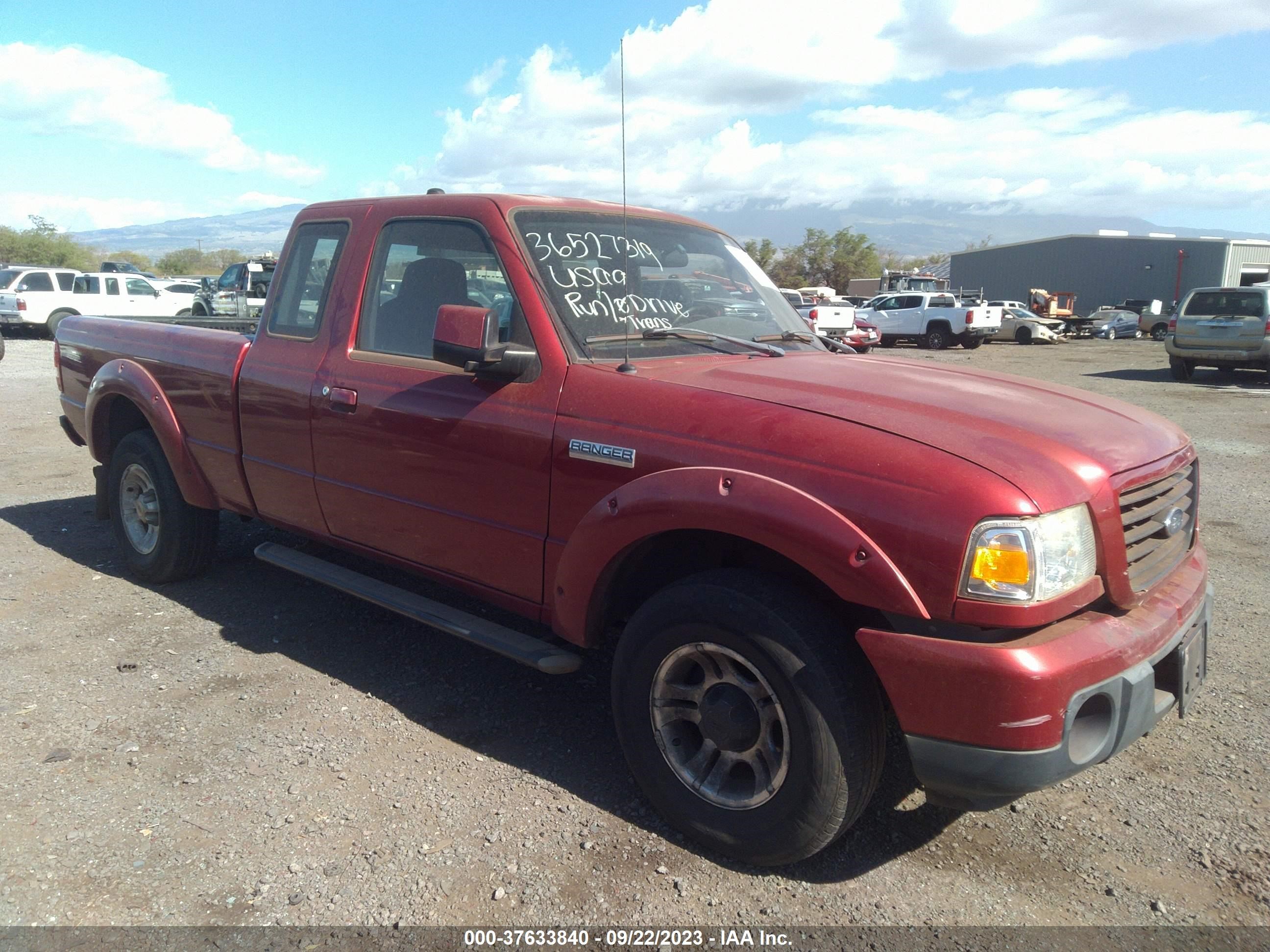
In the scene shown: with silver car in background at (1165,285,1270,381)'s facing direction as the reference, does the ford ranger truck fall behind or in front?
behind

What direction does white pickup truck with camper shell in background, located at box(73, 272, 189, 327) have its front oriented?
to the viewer's right

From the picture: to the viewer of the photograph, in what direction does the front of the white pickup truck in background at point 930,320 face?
facing away from the viewer and to the left of the viewer

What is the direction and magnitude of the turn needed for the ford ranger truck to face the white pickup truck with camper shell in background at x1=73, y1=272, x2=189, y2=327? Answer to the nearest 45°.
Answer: approximately 180°

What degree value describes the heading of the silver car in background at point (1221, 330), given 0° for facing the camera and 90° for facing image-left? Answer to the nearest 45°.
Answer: approximately 180°

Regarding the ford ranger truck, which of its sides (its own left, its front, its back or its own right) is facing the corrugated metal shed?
left

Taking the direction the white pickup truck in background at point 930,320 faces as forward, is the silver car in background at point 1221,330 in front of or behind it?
behind

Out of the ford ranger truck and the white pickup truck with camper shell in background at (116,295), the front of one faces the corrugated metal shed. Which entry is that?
the white pickup truck with camper shell in background

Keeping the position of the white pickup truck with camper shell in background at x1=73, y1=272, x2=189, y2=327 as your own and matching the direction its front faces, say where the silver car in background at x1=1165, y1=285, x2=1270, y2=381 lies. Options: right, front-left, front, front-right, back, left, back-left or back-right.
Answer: front-right

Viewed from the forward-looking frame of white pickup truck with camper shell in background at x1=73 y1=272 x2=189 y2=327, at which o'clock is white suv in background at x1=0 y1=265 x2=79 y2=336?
white suv in background at x1=0 y1=265 x2=79 y2=336 is roughly at 6 o'clock from white pickup truck with camper shell in background at x1=73 y1=272 x2=189 y2=327.

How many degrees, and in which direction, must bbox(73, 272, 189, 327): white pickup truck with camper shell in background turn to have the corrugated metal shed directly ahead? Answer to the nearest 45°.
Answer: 0° — it already faces it

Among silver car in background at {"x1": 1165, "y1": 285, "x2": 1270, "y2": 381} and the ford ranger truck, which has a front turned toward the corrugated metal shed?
the silver car in background
